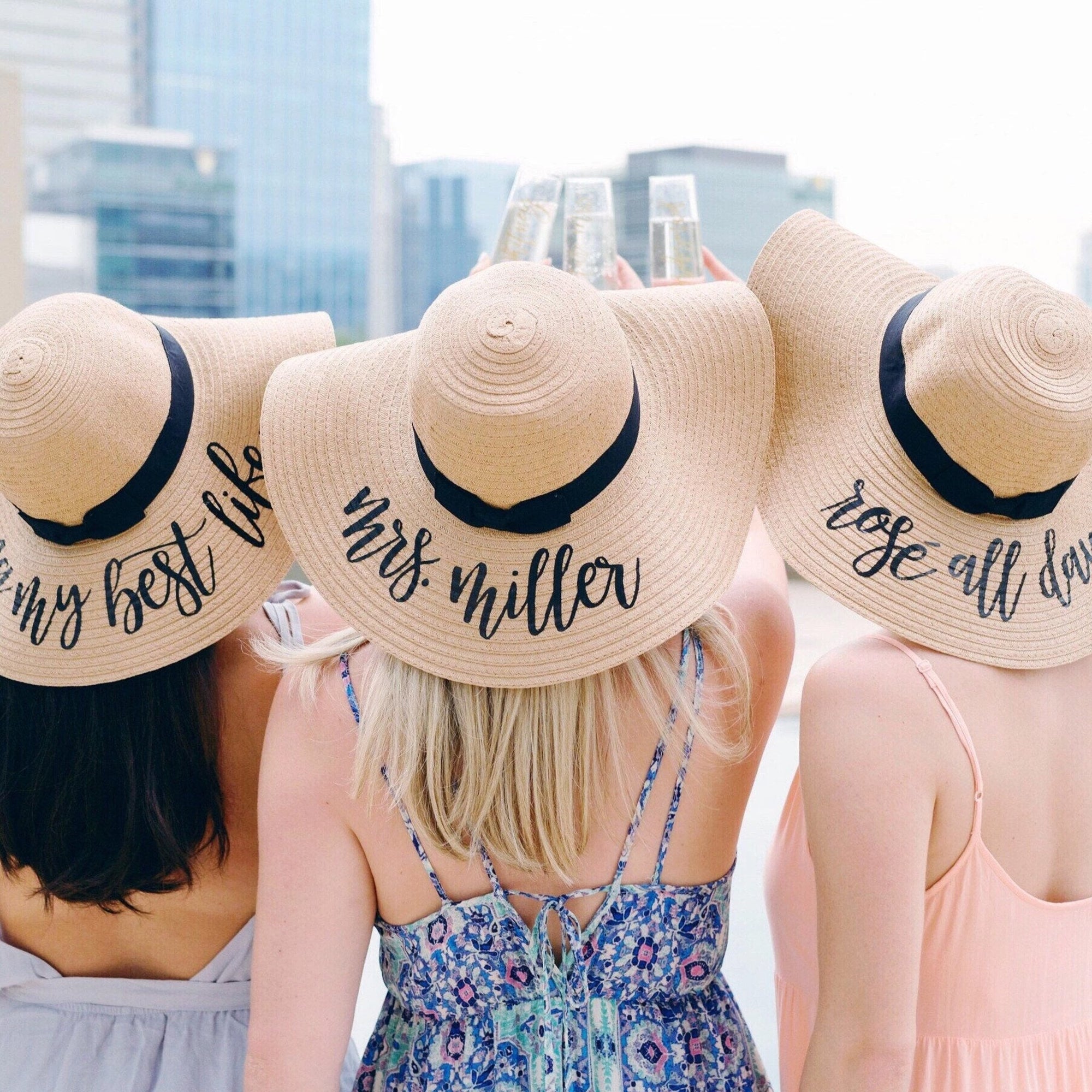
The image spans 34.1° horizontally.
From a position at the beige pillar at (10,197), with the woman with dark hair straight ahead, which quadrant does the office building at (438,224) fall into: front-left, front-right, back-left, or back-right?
back-left

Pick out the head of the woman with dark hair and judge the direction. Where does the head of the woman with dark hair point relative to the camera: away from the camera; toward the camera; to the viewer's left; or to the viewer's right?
away from the camera

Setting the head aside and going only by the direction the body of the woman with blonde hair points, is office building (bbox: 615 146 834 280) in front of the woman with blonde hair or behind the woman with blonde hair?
in front

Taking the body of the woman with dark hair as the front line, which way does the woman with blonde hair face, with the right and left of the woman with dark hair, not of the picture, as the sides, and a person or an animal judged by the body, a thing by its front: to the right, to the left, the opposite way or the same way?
the same way

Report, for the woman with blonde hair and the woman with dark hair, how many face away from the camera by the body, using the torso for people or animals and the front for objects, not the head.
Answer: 2

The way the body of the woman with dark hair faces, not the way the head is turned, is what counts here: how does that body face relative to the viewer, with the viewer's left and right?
facing away from the viewer

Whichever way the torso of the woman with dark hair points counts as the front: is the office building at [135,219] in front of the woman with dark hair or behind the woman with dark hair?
in front

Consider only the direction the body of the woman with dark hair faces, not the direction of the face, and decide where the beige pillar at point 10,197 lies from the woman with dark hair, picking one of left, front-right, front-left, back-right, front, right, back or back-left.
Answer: front

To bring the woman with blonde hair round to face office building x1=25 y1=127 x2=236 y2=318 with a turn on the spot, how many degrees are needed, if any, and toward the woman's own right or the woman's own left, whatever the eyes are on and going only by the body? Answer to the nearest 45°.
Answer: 0° — they already face it

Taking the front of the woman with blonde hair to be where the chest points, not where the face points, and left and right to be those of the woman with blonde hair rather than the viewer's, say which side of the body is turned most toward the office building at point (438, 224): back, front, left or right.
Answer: front

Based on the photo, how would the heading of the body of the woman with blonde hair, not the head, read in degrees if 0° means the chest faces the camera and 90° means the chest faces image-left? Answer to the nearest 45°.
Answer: approximately 180°
